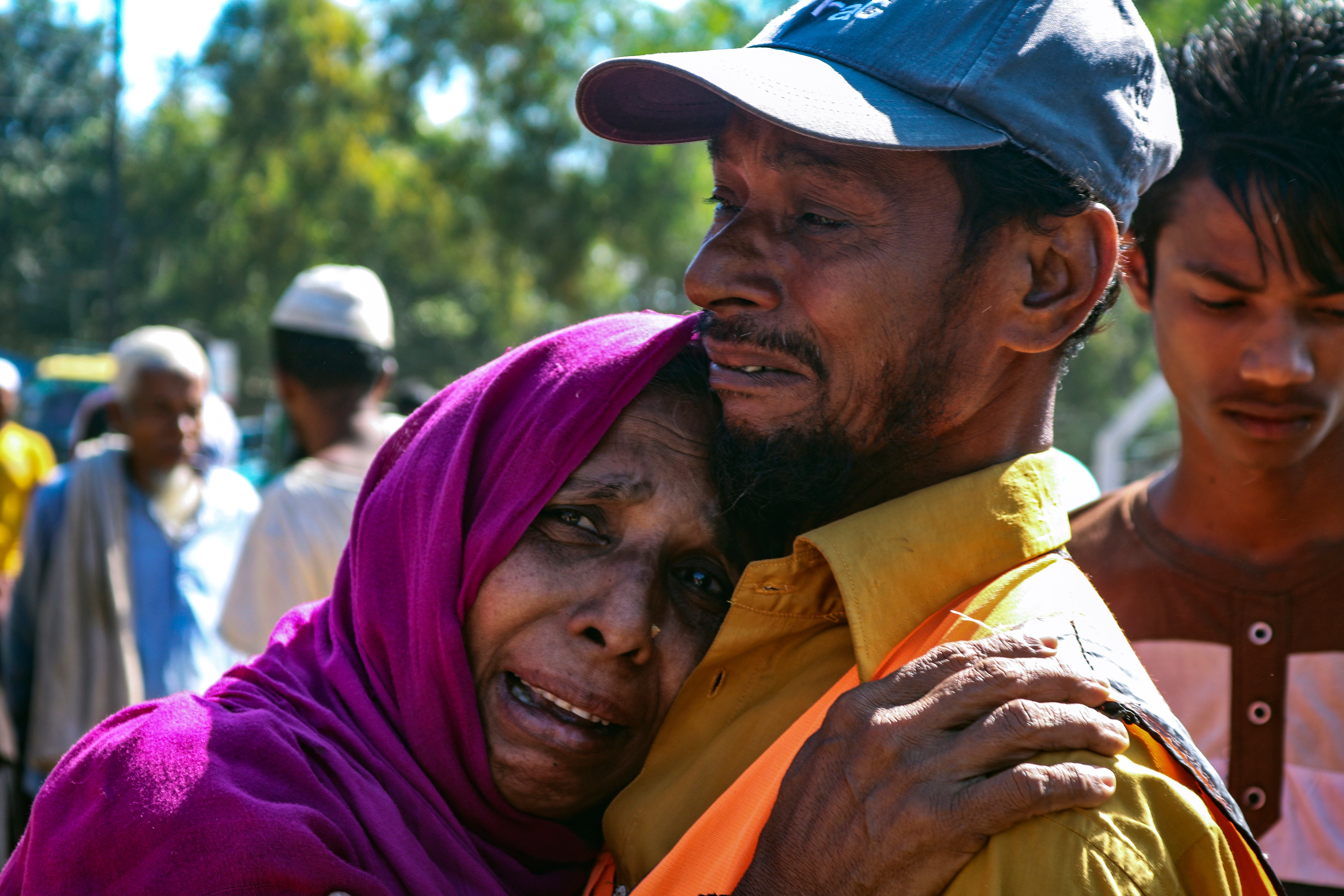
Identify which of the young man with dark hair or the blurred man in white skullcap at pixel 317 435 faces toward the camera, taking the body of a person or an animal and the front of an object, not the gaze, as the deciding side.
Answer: the young man with dark hair

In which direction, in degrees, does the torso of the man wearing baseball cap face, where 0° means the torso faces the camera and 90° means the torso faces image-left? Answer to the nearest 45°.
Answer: approximately 45°

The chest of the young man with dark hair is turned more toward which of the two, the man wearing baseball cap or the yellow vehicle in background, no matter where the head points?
the man wearing baseball cap

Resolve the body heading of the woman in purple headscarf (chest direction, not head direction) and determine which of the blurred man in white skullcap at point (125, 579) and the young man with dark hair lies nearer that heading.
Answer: the young man with dark hair

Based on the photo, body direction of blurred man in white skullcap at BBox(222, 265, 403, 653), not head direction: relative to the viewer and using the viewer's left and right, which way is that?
facing away from the viewer

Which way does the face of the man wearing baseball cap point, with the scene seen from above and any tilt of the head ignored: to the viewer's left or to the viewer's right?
to the viewer's left

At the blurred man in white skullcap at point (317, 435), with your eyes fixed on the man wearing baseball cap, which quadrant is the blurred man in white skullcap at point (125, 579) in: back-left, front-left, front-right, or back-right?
back-right

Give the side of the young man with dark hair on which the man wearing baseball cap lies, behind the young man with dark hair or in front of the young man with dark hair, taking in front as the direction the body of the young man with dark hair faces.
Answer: in front

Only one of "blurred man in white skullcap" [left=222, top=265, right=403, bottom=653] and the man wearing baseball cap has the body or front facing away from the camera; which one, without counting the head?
the blurred man in white skullcap

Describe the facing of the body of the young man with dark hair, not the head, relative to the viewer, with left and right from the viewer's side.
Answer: facing the viewer

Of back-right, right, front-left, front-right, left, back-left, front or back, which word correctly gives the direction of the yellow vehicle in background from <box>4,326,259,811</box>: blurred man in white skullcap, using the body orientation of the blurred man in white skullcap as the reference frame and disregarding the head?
back-left

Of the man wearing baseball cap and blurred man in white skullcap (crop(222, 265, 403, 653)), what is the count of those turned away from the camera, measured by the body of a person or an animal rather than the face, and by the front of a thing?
1

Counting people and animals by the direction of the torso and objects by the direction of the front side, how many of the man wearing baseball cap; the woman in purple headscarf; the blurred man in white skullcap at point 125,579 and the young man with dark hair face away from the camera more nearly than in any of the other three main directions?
0

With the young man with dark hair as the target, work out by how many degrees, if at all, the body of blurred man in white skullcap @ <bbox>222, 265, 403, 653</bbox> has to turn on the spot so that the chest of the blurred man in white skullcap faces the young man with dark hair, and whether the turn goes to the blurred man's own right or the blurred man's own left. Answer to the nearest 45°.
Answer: approximately 135° to the blurred man's own right

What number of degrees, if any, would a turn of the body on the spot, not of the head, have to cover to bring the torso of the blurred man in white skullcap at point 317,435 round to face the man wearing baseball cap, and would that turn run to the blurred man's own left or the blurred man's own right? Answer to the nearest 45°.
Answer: approximately 180°

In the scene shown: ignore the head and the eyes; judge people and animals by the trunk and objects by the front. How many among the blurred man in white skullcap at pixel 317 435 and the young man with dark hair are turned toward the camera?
1
